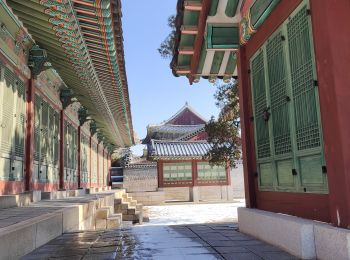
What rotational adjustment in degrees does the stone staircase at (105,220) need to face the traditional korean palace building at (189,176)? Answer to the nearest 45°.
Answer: approximately 90° to its left

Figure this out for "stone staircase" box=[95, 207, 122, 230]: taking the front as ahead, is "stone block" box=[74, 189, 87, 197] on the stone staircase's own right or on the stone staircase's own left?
on the stone staircase's own left

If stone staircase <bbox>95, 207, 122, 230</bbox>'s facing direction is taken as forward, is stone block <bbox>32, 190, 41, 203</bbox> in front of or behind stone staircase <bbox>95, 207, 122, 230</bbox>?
behind

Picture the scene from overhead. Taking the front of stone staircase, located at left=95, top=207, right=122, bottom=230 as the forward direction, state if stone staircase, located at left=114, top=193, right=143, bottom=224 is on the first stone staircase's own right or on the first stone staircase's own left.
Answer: on the first stone staircase's own left

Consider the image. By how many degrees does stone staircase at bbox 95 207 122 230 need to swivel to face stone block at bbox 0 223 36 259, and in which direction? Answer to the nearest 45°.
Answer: approximately 90° to its right

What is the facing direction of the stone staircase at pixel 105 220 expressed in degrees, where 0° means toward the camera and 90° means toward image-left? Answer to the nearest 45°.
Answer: approximately 270°

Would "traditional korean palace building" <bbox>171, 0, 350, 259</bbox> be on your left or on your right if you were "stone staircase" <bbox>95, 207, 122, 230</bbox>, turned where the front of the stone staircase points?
on your right
